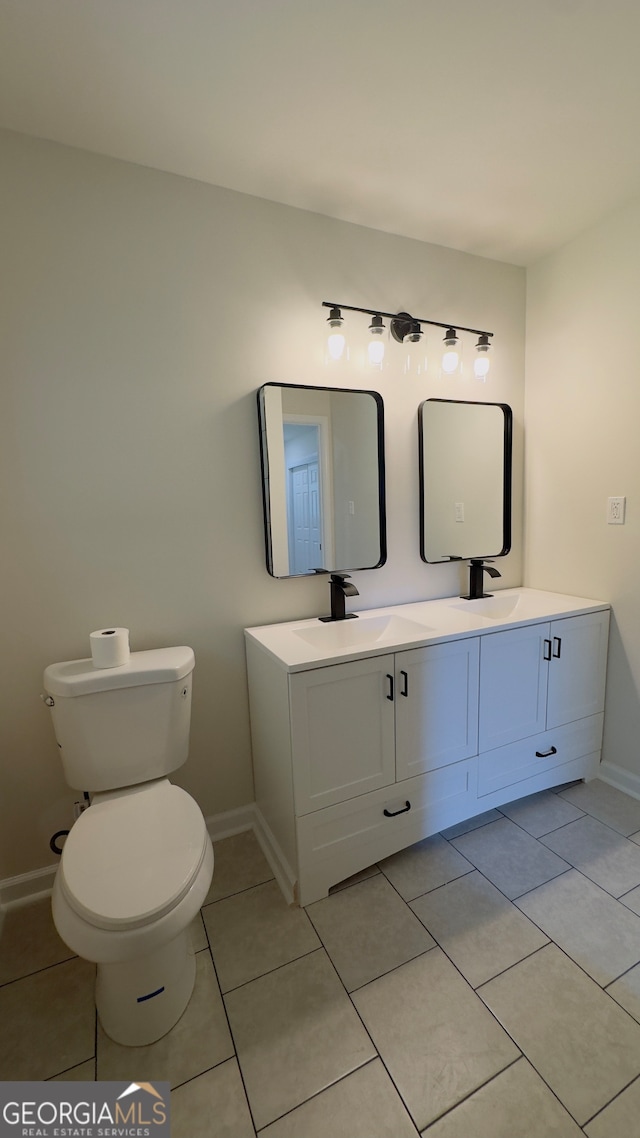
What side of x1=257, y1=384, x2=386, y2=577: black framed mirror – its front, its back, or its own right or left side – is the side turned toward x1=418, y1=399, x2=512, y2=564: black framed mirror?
left

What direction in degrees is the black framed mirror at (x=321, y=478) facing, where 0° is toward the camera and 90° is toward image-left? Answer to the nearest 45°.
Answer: approximately 315°

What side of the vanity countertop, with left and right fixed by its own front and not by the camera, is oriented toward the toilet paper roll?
right

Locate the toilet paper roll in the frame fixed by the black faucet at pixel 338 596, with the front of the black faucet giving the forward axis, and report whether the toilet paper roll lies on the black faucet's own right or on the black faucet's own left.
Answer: on the black faucet's own right

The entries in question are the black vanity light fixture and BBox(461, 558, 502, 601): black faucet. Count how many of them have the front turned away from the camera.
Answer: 0

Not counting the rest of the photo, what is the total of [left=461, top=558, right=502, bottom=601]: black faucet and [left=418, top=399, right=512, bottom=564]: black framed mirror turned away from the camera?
0

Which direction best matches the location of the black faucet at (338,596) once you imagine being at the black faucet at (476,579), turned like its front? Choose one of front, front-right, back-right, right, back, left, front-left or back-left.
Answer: right

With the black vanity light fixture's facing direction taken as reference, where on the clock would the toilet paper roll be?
The toilet paper roll is roughly at 3 o'clock from the black vanity light fixture.

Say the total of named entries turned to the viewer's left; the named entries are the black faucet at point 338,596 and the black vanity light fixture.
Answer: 0

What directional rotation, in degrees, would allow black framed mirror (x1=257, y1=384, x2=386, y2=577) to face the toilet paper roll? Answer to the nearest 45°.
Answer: approximately 90° to its right

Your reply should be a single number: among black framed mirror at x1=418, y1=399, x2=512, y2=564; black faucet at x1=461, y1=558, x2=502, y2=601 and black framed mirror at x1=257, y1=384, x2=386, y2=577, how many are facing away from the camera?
0

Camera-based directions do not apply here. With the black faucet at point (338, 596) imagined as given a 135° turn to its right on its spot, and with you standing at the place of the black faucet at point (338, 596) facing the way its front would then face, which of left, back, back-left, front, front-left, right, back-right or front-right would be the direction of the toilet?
front-left

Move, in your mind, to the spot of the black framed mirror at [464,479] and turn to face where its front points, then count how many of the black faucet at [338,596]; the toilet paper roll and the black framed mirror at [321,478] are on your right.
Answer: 3

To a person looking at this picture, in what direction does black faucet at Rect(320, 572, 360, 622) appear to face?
facing the viewer and to the right of the viewer
